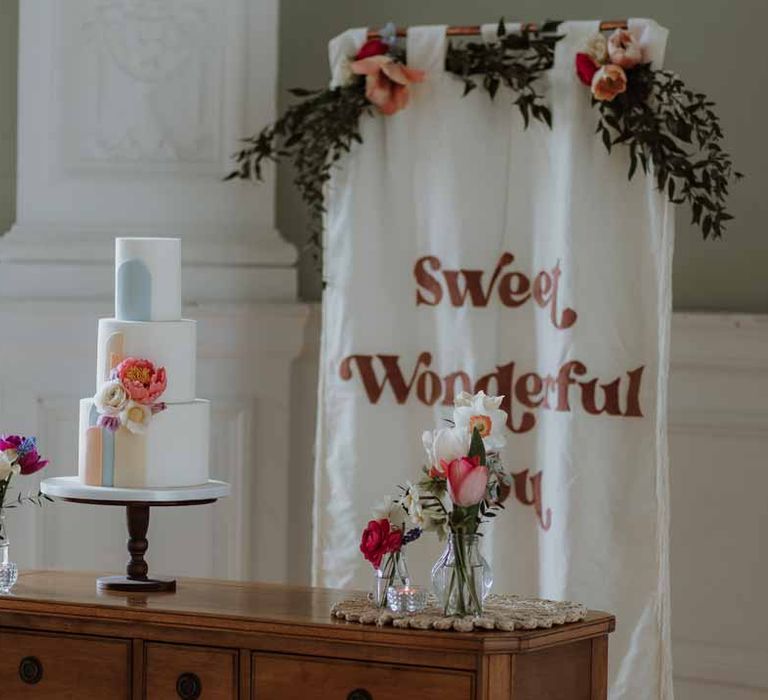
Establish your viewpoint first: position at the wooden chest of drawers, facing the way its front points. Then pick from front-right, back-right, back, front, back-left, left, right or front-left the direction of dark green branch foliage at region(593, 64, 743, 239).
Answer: back

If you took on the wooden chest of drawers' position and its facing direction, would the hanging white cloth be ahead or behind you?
behind

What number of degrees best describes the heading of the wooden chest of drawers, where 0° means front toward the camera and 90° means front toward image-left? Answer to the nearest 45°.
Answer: approximately 45°

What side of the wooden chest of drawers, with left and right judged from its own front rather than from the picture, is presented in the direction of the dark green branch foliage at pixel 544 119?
back
